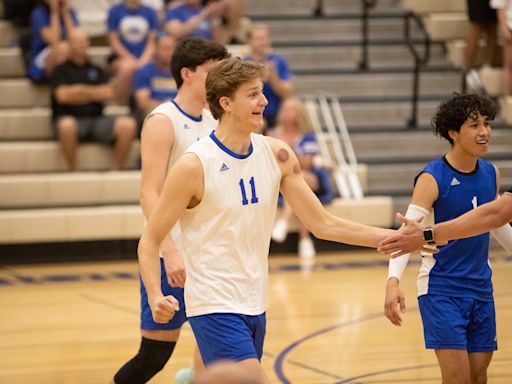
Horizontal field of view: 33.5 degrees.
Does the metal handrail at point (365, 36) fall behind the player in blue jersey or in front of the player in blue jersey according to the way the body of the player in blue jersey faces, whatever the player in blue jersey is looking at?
behind

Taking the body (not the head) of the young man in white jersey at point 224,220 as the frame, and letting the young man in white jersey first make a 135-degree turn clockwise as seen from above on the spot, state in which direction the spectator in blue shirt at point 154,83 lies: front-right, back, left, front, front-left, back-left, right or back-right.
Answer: right

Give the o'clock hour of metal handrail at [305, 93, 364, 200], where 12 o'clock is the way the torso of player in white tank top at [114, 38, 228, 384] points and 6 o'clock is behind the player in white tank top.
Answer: The metal handrail is roughly at 8 o'clock from the player in white tank top.

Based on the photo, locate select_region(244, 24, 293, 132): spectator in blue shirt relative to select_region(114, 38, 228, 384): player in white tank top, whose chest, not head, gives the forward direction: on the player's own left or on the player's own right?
on the player's own left

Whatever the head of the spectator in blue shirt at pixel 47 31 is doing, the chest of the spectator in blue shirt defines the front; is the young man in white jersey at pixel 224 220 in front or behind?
in front

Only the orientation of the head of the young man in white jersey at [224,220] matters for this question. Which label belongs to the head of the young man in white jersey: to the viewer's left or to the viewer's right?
to the viewer's right

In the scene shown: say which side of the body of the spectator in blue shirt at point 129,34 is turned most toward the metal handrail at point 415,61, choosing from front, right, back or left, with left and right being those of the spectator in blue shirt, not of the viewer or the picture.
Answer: left

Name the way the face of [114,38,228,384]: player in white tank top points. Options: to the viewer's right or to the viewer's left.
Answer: to the viewer's right

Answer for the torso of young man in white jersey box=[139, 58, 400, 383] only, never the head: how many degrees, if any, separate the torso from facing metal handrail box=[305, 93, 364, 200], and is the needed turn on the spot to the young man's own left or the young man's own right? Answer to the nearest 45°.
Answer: approximately 135° to the young man's own left

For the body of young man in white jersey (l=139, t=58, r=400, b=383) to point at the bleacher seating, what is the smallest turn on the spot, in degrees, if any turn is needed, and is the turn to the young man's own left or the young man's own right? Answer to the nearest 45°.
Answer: approximately 135° to the young man's own left

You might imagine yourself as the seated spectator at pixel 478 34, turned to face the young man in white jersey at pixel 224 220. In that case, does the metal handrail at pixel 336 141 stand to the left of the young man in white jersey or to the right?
right

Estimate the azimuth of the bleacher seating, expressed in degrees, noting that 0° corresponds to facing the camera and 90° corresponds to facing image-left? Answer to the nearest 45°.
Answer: approximately 0°
